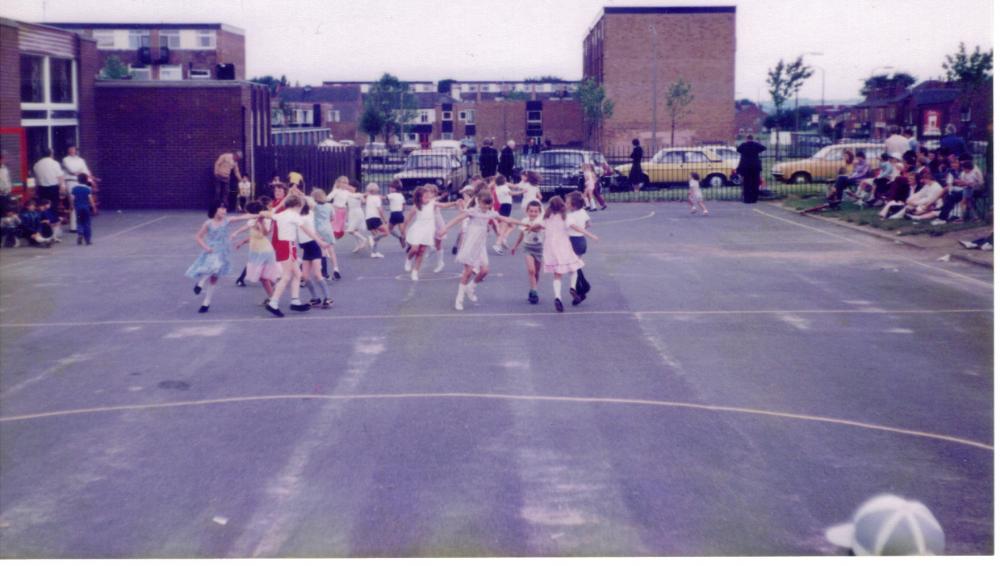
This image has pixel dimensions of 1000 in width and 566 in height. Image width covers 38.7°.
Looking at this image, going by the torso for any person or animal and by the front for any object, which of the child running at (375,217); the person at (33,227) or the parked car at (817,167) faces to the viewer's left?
the parked car

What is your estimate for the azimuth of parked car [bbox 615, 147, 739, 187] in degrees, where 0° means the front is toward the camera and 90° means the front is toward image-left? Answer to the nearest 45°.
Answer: approximately 90°

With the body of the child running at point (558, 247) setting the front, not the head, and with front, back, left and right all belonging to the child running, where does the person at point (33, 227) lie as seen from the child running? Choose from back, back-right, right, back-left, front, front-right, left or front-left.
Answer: front-left

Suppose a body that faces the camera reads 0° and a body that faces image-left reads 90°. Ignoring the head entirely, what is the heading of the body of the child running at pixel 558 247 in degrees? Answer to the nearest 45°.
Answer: approximately 180°

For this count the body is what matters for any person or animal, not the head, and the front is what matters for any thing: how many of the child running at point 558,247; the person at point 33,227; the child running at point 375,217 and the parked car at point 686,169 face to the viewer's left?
1

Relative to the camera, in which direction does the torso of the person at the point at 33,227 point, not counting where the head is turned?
to the viewer's right

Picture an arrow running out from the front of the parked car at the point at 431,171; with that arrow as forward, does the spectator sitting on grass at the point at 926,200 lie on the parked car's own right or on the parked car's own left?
on the parked car's own left

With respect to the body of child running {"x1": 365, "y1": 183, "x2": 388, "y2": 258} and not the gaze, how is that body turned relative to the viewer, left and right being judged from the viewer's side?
facing to the right of the viewer

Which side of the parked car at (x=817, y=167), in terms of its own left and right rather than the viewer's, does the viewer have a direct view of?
left

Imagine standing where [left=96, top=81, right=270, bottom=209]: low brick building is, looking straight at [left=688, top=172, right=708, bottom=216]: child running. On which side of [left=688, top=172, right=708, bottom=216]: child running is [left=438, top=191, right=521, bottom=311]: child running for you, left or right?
right
